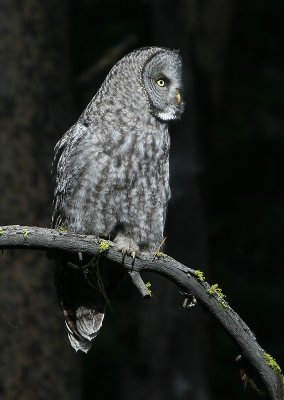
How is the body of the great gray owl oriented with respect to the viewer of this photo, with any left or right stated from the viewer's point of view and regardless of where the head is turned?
facing the viewer and to the right of the viewer

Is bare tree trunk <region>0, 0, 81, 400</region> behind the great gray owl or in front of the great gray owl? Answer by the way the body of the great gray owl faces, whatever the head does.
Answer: behind
